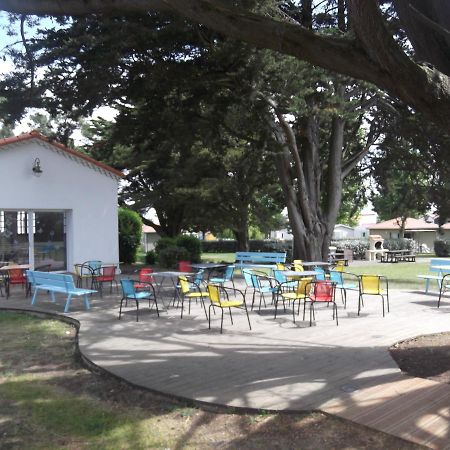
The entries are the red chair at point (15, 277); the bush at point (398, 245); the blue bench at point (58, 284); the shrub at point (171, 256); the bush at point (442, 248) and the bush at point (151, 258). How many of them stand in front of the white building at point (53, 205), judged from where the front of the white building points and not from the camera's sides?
2

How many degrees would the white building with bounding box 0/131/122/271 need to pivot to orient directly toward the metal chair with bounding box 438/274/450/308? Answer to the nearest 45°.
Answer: approximately 45° to its left

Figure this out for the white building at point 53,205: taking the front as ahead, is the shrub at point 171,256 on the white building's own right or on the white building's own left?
on the white building's own left

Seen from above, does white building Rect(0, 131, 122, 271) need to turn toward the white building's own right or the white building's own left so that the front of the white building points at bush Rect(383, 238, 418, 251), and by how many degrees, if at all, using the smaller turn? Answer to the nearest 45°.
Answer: approximately 135° to the white building's own left

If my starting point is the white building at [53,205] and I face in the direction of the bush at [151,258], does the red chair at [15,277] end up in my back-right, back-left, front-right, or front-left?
back-right

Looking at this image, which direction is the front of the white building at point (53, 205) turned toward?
toward the camera

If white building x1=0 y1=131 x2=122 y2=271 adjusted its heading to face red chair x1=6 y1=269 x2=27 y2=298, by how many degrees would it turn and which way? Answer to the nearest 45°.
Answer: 0° — it already faces it

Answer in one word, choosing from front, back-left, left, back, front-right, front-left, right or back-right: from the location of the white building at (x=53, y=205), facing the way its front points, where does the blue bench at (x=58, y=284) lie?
front

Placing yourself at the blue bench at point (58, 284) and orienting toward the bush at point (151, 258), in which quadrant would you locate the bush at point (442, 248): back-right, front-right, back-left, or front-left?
front-right
